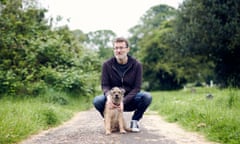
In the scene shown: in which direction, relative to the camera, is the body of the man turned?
toward the camera

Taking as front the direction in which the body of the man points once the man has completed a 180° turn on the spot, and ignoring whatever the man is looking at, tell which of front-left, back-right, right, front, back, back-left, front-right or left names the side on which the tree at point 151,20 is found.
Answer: front

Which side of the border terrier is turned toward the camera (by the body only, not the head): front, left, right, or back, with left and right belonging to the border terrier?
front

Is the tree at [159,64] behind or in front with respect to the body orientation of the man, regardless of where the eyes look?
behind

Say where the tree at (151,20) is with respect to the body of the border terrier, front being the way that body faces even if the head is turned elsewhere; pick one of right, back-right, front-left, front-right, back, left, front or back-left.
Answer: back
